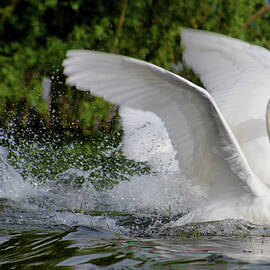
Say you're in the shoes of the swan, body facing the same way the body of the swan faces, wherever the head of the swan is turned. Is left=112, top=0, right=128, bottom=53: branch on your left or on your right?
on your left

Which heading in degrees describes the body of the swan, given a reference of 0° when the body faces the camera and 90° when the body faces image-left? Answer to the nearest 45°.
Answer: approximately 270°
